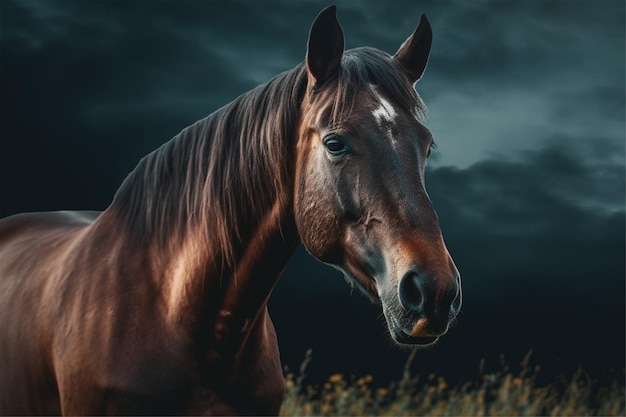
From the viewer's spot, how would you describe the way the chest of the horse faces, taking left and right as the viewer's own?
facing the viewer and to the right of the viewer
